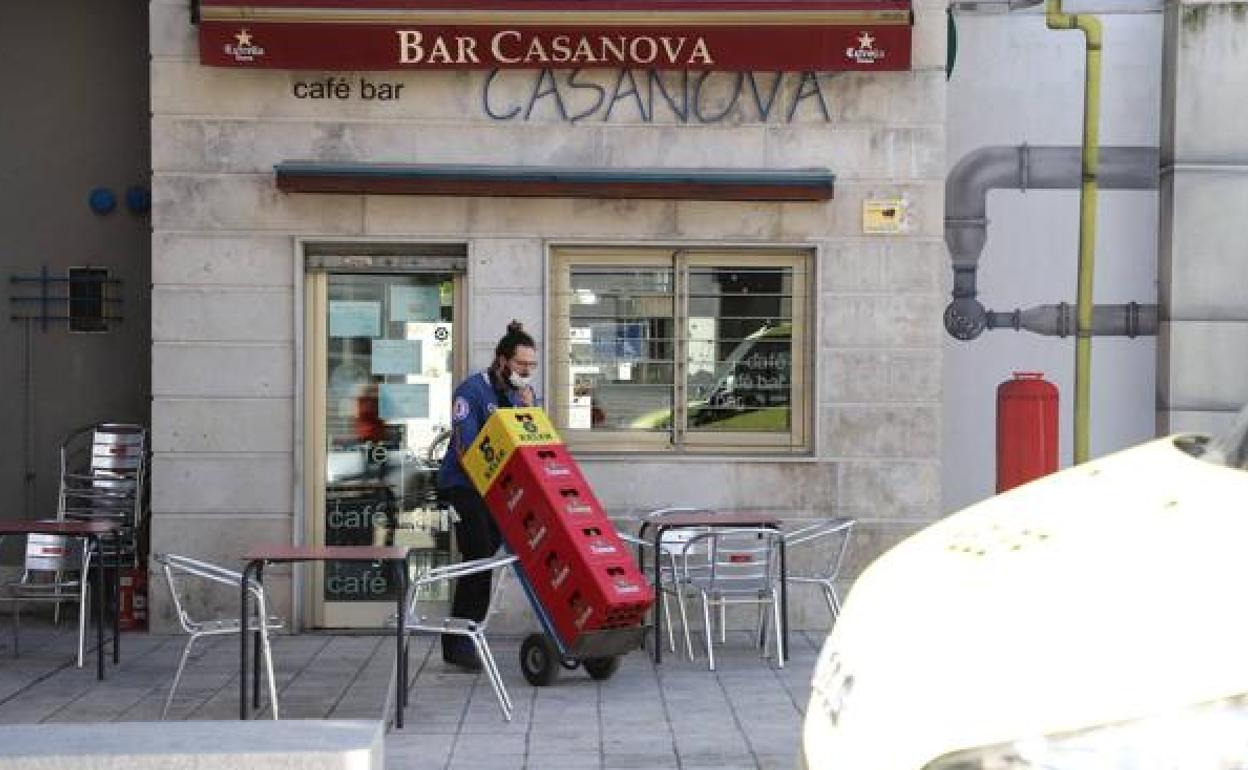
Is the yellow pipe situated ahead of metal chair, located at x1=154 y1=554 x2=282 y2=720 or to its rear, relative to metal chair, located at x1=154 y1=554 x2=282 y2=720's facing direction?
ahead

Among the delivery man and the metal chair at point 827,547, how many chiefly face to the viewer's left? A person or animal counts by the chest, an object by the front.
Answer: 1

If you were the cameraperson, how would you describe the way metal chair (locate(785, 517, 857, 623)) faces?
facing to the left of the viewer

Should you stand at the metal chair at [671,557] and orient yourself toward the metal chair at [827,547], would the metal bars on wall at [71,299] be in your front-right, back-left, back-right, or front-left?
back-left

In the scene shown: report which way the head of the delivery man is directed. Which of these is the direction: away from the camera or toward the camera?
toward the camera

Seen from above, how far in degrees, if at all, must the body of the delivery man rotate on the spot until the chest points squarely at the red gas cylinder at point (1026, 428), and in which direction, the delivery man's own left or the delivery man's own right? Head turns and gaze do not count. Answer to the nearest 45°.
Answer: approximately 45° to the delivery man's own left

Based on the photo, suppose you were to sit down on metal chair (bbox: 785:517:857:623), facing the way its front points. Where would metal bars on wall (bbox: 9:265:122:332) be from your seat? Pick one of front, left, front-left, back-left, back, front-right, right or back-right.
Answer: front

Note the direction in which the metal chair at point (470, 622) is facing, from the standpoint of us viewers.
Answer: facing to the left of the viewer

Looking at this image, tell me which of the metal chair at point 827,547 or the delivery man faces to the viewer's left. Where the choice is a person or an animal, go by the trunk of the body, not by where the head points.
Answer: the metal chair

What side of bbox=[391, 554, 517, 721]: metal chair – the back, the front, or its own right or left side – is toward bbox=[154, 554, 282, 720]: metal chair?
front

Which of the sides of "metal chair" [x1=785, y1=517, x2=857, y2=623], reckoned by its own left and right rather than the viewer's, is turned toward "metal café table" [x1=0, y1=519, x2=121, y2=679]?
front

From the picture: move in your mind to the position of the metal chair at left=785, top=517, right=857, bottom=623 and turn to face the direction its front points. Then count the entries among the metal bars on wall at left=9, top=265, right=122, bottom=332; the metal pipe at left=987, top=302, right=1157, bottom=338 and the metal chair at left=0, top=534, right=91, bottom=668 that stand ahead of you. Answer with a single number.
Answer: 2

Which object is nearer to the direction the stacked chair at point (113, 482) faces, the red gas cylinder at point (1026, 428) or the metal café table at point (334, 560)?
the metal café table

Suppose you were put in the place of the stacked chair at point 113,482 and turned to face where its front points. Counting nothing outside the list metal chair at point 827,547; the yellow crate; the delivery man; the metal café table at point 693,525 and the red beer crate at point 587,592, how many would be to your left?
5

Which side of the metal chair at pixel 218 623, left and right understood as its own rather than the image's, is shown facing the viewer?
right

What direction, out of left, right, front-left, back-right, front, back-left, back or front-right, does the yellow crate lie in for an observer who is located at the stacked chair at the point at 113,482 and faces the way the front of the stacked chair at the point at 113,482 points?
left
